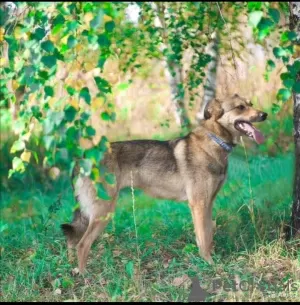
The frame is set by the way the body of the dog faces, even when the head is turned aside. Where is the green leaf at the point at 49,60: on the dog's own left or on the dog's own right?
on the dog's own right

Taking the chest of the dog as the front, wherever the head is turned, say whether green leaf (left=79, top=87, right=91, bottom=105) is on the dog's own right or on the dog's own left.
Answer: on the dog's own right

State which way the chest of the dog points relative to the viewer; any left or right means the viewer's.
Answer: facing to the right of the viewer

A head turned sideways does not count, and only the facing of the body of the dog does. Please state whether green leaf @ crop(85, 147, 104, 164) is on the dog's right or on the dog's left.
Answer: on the dog's right

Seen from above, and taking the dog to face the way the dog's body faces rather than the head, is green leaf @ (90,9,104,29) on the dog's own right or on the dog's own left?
on the dog's own right

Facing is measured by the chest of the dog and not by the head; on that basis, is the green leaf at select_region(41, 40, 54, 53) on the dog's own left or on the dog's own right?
on the dog's own right
